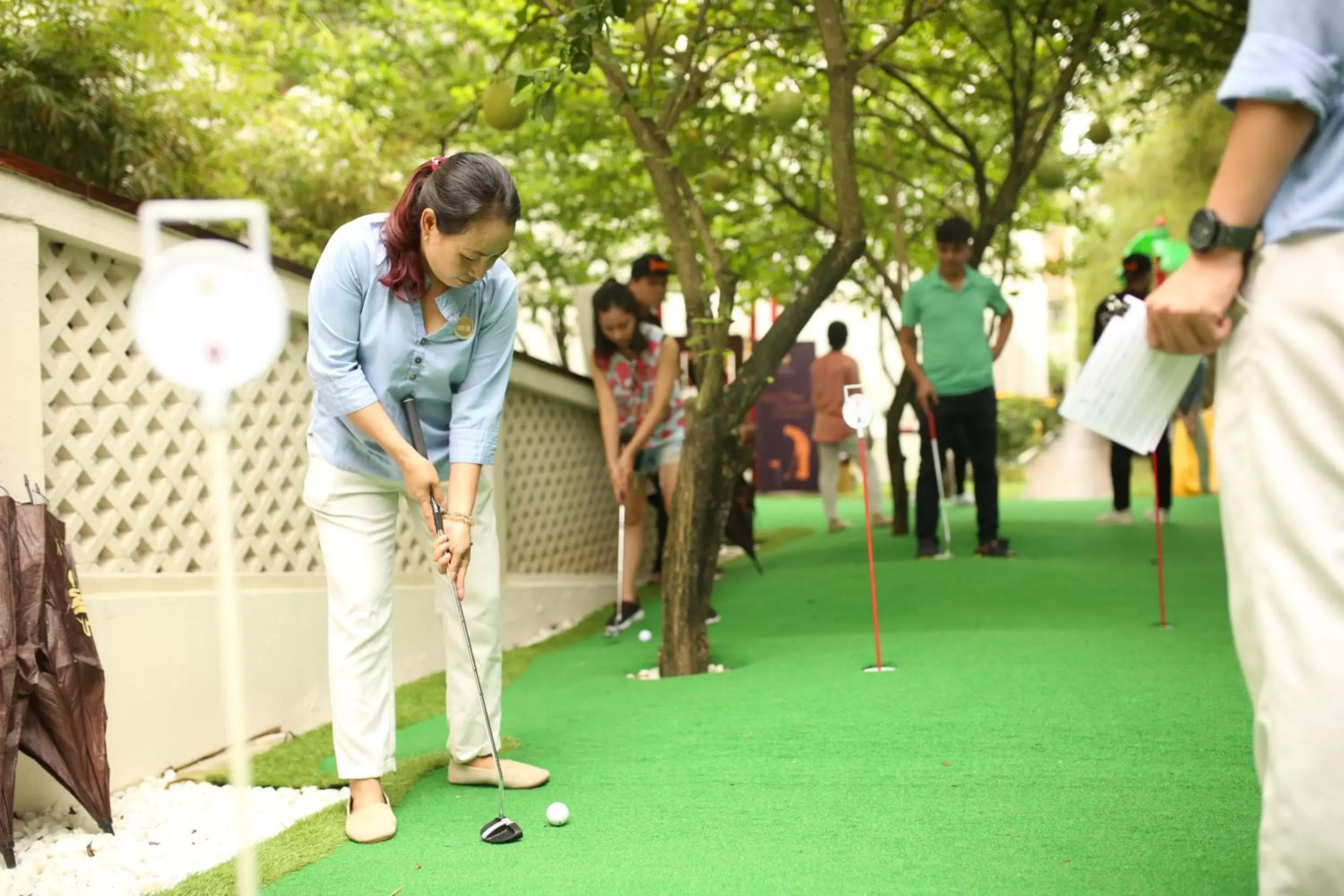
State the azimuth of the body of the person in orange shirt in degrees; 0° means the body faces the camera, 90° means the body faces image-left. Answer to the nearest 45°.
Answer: approximately 225°

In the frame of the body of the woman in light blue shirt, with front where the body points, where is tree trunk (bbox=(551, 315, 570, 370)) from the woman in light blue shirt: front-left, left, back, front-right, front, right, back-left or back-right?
back-left

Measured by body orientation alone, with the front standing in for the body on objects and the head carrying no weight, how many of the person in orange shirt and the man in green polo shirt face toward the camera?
1

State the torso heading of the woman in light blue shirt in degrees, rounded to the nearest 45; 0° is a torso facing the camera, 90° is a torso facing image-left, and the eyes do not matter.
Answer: approximately 315°

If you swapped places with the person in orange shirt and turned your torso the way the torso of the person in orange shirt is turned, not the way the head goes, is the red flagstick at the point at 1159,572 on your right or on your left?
on your right

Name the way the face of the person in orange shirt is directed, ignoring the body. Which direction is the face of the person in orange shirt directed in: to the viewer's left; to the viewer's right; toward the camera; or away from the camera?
away from the camera

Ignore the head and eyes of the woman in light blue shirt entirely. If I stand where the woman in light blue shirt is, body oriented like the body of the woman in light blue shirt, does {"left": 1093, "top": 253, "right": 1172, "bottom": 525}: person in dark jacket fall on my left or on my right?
on my left

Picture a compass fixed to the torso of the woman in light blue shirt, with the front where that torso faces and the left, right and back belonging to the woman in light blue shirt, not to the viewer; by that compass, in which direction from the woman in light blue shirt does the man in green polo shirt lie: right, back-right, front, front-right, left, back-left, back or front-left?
left

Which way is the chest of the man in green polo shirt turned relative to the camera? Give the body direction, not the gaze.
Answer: toward the camera
